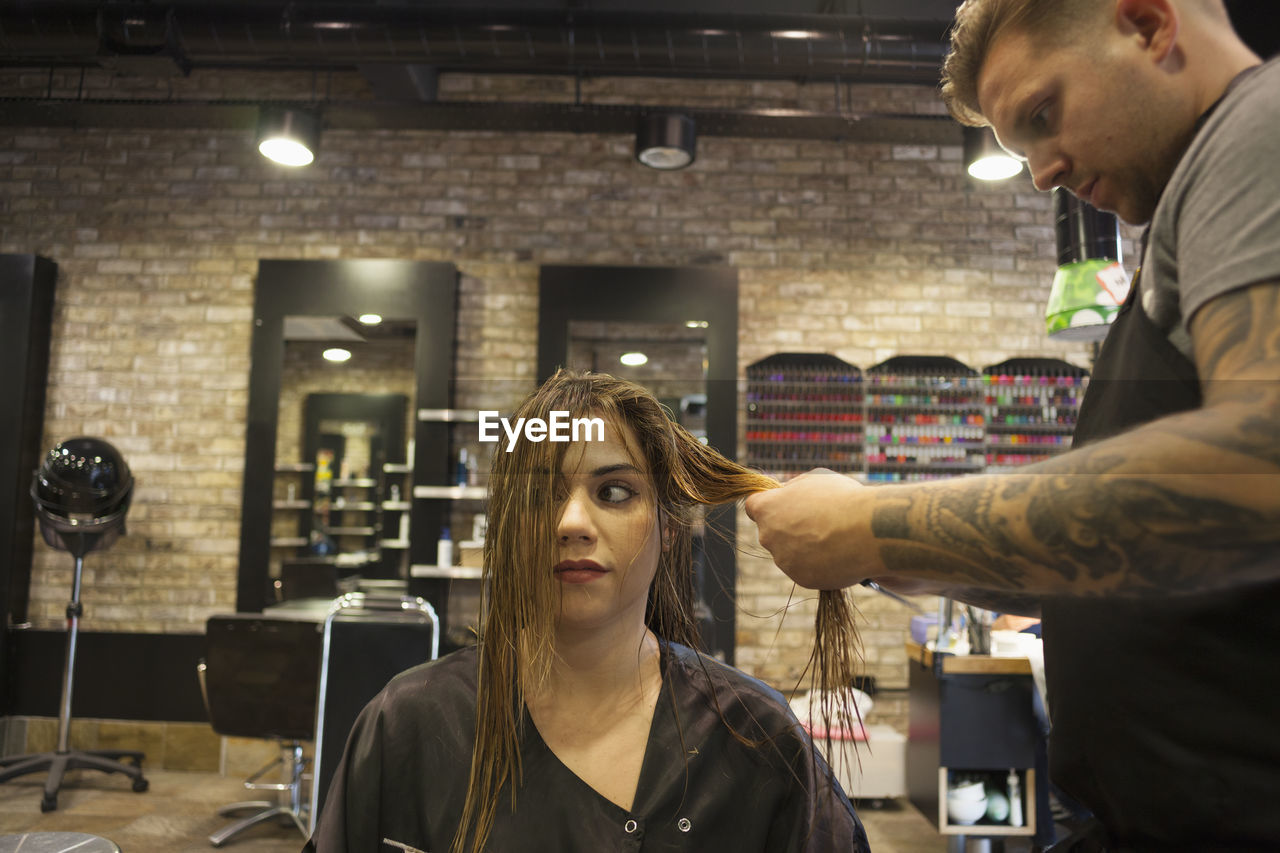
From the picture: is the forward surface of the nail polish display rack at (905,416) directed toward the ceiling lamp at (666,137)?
no

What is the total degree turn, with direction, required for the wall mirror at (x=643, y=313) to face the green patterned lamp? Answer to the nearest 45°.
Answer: approximately 45° to its left

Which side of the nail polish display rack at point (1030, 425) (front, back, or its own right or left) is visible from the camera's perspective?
front

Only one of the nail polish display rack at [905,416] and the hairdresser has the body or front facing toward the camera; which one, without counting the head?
the nail polish display rack

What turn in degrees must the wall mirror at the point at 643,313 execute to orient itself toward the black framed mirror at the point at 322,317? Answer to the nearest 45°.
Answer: approximately 90° to its right

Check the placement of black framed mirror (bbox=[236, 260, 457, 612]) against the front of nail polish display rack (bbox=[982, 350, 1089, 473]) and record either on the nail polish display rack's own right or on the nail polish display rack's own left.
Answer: on the nail polish display rack's own right

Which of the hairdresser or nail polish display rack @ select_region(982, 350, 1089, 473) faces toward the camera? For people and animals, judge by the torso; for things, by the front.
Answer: the nail polish display rack

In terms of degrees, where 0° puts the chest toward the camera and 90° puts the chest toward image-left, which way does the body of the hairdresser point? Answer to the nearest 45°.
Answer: approximately 90°

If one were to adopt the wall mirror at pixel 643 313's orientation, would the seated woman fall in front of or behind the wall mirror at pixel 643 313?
in front

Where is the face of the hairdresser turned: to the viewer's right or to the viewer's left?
to the viewer's left

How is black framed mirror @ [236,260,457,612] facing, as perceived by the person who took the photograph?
facing the viewer

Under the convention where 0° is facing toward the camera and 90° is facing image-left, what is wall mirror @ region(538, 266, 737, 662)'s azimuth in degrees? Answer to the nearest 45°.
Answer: approximately 0°

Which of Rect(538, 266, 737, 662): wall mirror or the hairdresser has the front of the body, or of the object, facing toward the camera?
the wall mirror

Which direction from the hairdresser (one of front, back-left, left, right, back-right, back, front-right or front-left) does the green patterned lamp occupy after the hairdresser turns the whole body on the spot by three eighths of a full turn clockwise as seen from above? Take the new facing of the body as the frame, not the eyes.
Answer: front-left

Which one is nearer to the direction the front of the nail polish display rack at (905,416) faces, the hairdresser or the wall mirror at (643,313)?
the hairdresser

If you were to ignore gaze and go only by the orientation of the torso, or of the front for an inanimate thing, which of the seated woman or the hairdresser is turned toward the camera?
the seated woman

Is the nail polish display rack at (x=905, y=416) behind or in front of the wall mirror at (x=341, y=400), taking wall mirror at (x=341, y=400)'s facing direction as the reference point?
in front

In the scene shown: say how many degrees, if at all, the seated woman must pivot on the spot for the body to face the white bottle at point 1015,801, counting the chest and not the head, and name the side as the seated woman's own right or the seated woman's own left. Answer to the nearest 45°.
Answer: approximately 135° to the seated woman's own left
